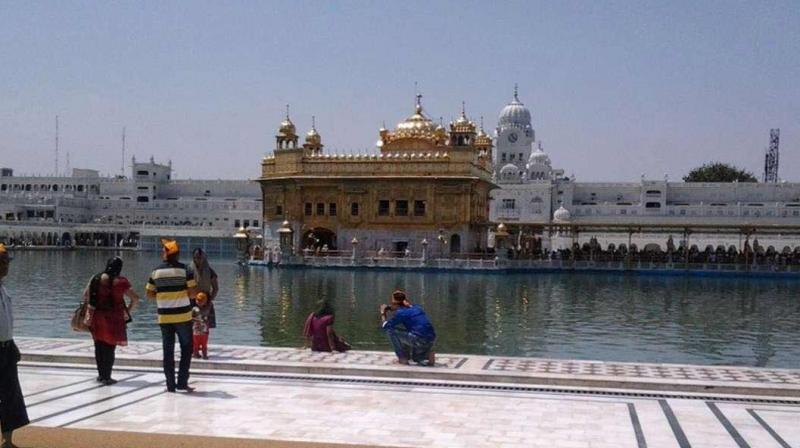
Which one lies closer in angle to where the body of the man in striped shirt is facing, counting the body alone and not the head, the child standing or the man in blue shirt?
the child standing

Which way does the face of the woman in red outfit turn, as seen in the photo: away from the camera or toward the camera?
away from the camera

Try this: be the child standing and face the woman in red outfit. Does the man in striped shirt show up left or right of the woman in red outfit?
left

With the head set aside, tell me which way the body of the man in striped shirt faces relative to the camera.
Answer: away from the camera

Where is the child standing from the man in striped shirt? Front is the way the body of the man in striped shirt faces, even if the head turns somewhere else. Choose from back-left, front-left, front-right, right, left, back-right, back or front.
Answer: front

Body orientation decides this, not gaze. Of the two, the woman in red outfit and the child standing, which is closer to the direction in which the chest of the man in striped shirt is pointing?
the child standing

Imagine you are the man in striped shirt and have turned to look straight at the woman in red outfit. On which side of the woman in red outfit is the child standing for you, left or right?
right

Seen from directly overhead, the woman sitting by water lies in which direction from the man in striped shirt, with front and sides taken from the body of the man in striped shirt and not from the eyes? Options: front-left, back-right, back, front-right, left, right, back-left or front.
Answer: front-right

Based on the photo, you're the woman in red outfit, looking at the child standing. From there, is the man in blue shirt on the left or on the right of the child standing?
right

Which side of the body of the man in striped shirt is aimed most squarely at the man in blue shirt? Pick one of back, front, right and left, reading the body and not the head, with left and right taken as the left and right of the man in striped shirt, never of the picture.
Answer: right

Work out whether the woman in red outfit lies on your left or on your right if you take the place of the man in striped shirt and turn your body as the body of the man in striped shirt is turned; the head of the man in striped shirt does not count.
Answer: on your left

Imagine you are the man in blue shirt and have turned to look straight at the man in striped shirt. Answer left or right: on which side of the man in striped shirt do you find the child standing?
right

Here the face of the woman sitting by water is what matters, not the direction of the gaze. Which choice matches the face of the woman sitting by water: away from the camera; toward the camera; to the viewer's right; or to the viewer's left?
away from the camera
